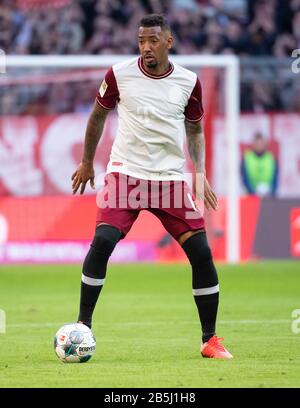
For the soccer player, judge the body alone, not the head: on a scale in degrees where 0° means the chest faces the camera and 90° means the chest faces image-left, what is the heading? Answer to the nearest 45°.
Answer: approximately 0°

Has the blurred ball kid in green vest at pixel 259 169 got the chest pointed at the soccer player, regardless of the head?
yes

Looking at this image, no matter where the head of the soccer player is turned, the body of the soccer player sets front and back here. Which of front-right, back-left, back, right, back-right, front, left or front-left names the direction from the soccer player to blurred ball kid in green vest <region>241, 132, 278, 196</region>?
back

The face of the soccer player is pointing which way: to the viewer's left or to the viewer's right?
to the viewer's left

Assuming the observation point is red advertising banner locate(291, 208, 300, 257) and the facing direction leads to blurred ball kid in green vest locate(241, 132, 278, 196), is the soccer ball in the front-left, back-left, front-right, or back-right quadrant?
back-left

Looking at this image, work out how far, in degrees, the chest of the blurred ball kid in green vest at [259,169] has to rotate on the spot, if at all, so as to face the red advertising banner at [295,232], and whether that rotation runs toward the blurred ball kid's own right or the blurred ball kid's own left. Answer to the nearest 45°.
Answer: approximately 45° to the blurred ball kid's own left

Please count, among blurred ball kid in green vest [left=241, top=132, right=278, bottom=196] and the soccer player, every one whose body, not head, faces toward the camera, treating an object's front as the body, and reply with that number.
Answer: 2
